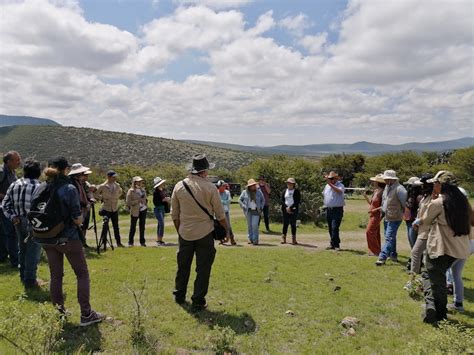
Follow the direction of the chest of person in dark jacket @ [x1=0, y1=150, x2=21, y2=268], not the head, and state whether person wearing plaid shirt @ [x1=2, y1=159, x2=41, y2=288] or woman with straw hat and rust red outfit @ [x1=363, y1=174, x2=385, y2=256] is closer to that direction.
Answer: the woman with straw hat and rust red outfit

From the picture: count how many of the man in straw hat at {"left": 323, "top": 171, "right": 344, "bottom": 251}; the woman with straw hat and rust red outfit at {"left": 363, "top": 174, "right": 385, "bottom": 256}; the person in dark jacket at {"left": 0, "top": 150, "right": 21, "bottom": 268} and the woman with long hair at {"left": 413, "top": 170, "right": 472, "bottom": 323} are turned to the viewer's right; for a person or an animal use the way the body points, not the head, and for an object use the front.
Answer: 1

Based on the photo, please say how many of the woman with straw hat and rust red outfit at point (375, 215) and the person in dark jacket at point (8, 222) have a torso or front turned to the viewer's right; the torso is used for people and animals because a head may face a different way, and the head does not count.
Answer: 1

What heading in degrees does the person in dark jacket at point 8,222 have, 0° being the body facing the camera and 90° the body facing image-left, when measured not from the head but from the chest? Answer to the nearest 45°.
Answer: approximately 270°

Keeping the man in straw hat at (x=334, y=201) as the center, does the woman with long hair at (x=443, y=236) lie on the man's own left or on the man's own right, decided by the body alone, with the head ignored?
on the man's own left

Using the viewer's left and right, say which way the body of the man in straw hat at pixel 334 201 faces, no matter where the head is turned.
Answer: facing the viewer and to the left of the viewer

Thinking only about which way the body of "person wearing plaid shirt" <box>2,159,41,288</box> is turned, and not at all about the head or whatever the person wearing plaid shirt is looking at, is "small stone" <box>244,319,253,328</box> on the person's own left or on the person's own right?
on the person's own right

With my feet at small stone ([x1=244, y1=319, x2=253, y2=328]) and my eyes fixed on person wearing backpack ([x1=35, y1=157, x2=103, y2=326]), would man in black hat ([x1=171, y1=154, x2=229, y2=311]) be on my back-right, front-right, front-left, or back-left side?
front-right

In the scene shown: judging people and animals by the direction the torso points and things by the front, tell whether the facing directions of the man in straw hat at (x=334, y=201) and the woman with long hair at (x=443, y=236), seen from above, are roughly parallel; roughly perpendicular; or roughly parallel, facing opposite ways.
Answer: roughly perpendicular

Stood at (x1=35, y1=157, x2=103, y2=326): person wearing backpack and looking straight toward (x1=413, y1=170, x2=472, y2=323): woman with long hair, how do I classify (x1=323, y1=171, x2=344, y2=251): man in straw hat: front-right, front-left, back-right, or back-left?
front-left

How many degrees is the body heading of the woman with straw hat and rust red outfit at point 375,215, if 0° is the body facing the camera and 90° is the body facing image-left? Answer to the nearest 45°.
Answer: approximately 90°

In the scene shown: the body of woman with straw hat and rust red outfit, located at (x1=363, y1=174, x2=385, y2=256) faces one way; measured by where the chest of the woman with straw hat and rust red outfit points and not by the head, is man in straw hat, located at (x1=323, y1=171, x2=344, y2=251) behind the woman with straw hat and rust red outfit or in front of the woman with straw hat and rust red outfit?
in front

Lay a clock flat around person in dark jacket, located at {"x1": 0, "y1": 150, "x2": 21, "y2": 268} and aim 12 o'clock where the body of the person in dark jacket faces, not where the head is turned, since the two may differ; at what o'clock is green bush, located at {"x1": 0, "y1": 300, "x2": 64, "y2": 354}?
The green bush is roughly at 3 o'clock from the person in dark jacket.

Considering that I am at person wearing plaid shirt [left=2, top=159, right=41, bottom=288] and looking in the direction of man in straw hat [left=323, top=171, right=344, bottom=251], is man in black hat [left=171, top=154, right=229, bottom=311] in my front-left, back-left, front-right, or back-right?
front-right

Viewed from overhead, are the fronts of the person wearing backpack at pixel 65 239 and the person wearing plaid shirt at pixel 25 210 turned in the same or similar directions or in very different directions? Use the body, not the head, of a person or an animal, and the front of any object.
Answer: same or similar directions

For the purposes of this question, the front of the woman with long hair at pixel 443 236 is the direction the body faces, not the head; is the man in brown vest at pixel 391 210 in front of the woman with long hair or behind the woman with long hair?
in front

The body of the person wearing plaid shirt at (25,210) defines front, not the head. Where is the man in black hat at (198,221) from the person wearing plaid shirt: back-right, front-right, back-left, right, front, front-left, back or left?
right

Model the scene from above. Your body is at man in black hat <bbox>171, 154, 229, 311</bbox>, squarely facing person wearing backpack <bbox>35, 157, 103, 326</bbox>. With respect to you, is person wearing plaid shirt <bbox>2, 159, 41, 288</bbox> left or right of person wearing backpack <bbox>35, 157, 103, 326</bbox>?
right
